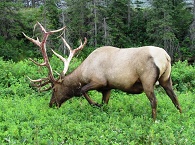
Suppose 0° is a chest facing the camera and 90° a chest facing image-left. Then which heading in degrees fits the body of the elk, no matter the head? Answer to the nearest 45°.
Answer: approximately 90°
